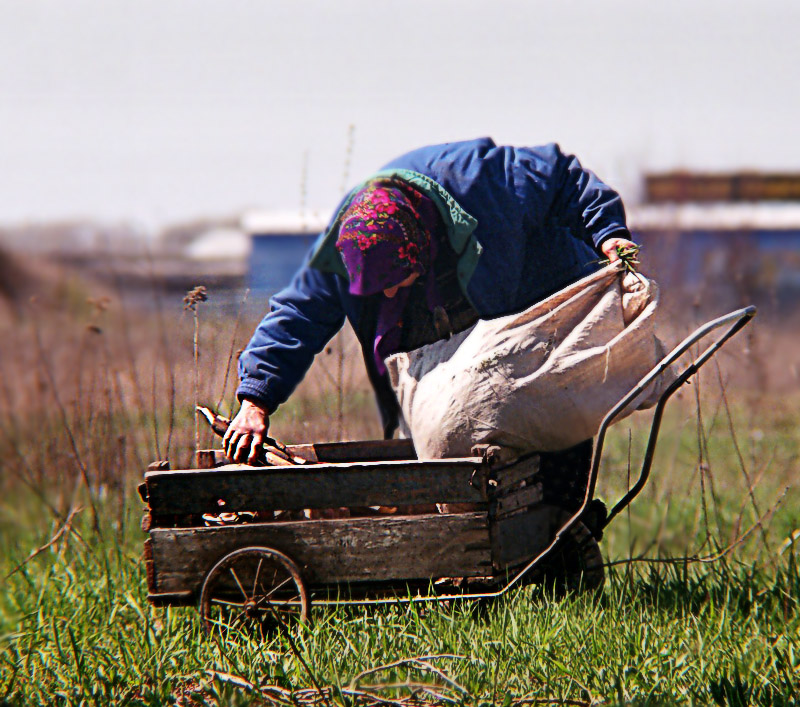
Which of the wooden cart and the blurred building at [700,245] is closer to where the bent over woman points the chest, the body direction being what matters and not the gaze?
the wooden cart

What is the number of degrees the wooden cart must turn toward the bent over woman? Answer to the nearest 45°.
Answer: approximately 135° to its right

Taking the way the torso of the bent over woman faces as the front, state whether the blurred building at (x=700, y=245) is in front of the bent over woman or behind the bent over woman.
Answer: behind

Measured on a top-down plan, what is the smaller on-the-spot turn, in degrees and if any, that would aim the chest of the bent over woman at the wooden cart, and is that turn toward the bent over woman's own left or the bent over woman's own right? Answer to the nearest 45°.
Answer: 0° — they already face it

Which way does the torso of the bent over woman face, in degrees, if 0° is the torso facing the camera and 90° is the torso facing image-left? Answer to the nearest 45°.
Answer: approximately 45°

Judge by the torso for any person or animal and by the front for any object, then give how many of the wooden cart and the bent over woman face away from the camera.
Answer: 0

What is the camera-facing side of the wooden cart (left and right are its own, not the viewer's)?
left

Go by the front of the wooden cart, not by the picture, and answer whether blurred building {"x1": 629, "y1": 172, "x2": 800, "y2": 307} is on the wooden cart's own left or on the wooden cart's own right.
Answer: on the wooden cart's own right
